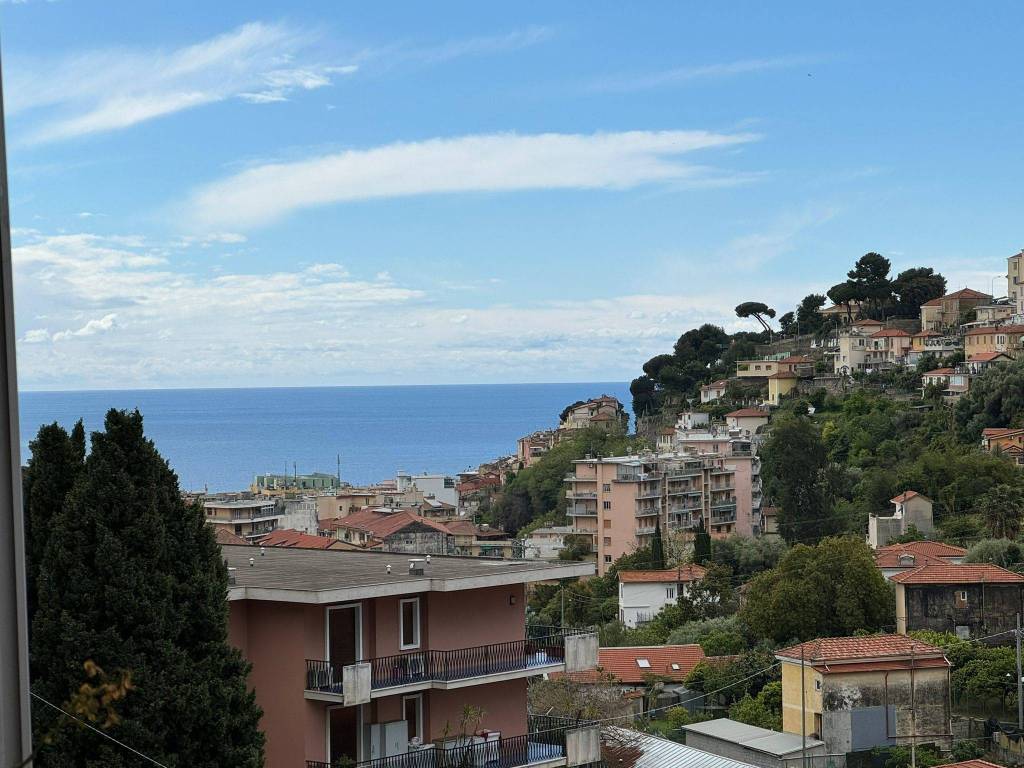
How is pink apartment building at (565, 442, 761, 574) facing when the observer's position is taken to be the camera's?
facing the viewer and to the right of the viewer

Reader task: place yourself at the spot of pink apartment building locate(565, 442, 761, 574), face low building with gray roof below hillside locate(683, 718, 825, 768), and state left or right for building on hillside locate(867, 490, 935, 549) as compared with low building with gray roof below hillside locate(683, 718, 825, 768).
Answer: left

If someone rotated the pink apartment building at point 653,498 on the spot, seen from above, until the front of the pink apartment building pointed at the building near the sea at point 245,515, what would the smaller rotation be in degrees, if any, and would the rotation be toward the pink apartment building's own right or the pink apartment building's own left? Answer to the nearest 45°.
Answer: approximately 135° to the pink apartment building's own right

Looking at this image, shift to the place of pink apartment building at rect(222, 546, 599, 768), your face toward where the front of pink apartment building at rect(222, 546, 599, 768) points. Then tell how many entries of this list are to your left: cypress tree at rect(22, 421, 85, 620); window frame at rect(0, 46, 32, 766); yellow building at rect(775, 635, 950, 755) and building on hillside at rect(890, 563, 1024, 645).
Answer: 2

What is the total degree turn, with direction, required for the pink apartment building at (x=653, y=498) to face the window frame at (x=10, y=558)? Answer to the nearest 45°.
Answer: approximately 45° to its right

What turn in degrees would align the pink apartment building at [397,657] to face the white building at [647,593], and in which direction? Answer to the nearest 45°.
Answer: approximately 135° to its left

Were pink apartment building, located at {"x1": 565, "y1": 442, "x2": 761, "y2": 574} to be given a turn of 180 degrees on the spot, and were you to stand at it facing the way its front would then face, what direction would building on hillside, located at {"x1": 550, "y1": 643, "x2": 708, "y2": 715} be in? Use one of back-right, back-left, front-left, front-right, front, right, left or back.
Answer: back-left

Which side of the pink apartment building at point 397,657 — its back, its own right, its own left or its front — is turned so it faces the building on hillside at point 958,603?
left

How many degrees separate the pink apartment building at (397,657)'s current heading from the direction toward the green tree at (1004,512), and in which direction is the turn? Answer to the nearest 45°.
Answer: approximately 90° to its left

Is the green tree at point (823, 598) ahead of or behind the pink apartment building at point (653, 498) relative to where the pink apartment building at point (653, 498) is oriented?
ahead

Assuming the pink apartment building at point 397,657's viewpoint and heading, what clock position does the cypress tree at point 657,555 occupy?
The cypress tree is roughly at 8 o'clock from the pink apartment building.

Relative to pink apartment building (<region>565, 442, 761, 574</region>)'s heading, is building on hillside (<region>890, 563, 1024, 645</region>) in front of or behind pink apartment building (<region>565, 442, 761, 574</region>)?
in front

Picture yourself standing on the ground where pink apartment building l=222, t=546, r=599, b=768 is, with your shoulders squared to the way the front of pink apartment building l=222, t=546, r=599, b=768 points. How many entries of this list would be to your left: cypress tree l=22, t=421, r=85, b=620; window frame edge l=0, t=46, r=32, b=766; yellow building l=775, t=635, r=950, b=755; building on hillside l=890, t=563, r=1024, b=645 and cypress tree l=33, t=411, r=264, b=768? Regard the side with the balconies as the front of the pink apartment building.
2

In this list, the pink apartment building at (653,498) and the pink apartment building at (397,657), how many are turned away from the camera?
0

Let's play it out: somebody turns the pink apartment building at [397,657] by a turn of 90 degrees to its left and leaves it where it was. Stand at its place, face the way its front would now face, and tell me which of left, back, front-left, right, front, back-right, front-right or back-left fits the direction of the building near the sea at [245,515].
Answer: front-left
